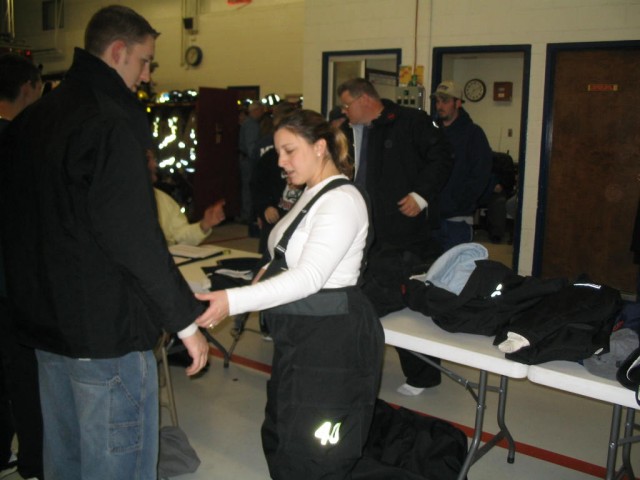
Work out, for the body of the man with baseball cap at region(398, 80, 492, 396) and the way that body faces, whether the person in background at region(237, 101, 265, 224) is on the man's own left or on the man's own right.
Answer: on the man's own right

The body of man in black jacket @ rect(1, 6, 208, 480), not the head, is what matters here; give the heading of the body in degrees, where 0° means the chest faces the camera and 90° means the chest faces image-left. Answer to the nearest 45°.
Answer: approximately 225°

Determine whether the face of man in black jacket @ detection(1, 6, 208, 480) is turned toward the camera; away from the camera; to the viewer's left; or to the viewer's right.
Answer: to the viewer's right

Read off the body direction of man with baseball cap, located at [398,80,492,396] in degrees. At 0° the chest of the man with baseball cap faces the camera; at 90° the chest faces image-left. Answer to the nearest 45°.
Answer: approximately 45°

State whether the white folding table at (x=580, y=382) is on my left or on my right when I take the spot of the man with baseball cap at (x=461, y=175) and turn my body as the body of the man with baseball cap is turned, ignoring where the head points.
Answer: on my left

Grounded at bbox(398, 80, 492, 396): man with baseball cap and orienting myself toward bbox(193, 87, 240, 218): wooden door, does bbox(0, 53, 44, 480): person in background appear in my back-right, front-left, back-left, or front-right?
back-left

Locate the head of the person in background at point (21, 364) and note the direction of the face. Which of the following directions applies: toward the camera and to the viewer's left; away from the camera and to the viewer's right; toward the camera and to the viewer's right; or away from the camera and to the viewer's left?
away from the camera and to the viewer's right

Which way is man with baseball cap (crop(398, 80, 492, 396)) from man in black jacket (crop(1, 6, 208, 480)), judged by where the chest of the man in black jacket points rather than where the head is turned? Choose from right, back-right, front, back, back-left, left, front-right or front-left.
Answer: front

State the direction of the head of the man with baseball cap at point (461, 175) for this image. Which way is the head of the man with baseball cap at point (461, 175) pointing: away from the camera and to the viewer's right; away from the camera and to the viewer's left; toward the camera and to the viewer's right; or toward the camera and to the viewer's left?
toward the camera and to the viewer's left
